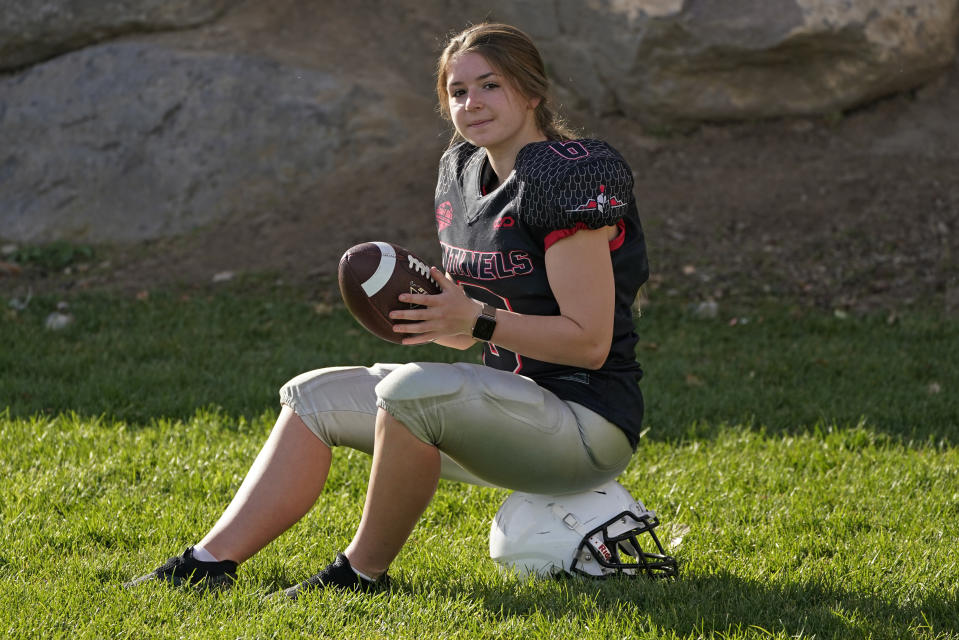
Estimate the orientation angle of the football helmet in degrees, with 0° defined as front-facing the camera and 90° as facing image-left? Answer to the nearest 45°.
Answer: approximately 270°

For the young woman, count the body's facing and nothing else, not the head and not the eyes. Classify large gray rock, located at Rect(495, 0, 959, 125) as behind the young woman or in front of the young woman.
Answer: behind

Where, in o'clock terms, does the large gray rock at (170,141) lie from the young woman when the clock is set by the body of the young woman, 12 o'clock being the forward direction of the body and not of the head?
The large gray rock is roughly at 4 o'clock from the young woman.

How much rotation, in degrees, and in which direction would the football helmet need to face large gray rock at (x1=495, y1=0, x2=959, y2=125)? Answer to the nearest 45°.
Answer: approximately 90° to its left

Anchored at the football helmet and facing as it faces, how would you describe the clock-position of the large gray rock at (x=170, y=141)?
The large gray rock is roughly at 8 o'clock from the football helmet.
